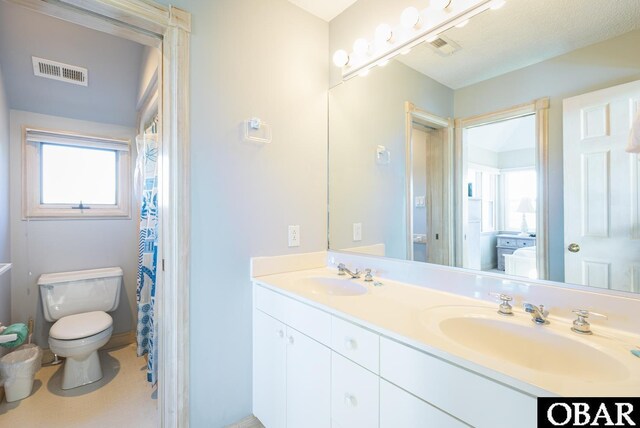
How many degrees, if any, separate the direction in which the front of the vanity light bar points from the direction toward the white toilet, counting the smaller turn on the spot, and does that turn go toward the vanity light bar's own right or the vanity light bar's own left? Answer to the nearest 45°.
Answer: approximately 45° to the vanity light bar's own right

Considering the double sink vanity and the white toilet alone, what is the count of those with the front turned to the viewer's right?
0

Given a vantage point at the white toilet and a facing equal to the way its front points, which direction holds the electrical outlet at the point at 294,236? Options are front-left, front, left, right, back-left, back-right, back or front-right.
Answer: front-left

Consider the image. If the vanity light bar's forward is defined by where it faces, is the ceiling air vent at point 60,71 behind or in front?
in front

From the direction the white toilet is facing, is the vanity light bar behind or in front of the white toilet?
in front

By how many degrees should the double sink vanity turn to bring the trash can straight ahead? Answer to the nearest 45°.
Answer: approximately 45° to its right

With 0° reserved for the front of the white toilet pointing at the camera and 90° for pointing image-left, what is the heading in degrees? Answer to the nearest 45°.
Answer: approximately 0°

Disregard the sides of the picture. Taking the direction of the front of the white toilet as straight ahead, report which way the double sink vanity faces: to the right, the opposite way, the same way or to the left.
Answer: to the right

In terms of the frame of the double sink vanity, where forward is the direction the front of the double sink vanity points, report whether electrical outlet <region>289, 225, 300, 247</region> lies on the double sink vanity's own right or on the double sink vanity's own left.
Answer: on the double sink vanity's own right

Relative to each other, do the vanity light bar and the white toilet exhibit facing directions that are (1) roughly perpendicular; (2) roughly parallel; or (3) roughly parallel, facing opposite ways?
roughly perpendicular
